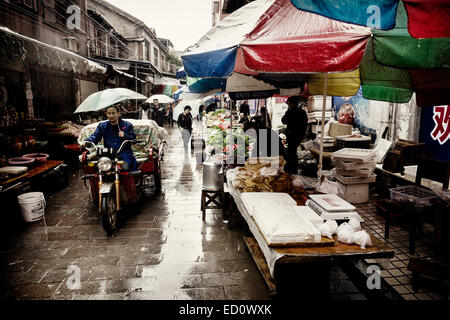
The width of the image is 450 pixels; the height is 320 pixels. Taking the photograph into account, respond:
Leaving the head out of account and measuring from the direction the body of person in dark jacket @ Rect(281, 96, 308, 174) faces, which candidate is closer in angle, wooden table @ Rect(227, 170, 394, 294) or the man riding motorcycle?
the man riding motorcycle

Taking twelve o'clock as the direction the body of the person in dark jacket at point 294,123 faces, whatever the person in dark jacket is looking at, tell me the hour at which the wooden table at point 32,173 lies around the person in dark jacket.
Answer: The wooden table is roughly at 11 o'clock from the person in dark jacket.

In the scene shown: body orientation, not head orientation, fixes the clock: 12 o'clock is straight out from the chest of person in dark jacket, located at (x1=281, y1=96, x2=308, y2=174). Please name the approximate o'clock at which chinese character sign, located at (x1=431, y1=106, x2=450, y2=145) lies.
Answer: The chinese character sign is roughly at 7 o'clock from the person in dark jacket.

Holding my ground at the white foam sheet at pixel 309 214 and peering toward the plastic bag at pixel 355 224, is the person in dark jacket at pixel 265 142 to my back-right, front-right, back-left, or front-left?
back-left

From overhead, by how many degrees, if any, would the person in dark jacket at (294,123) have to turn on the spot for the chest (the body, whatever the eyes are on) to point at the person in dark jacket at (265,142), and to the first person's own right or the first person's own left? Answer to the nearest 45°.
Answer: approximately 45° to the first person's own left

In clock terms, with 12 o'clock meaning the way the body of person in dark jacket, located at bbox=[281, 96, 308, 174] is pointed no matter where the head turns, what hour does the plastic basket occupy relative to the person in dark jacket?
The plastic basket is roughly at 8 o'clock from the person in dark jacket.

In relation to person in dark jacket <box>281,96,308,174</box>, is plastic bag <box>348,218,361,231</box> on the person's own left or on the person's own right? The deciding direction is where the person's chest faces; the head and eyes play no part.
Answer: on the person's own left

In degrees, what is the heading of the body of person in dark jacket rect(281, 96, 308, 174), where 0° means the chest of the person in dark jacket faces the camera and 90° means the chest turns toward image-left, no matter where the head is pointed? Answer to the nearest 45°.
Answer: approximately 90°

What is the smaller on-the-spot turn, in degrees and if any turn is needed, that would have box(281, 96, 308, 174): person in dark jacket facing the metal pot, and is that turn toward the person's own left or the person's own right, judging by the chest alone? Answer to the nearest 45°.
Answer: approximately 45° to the person's own left
